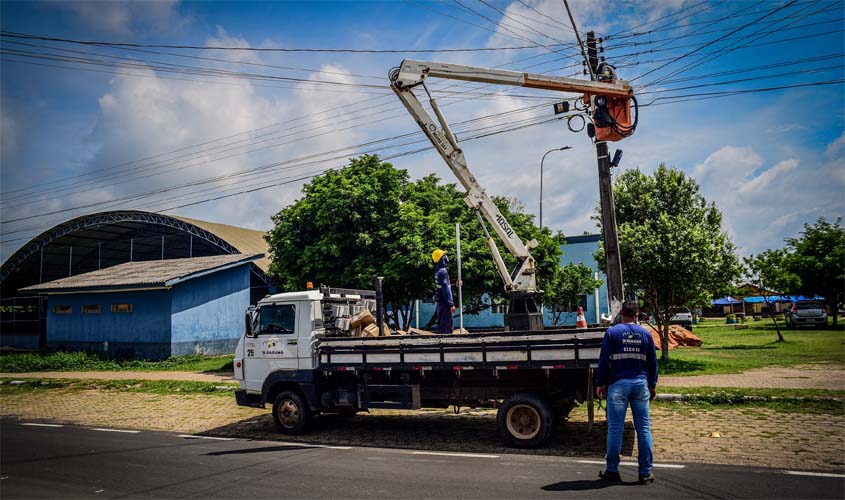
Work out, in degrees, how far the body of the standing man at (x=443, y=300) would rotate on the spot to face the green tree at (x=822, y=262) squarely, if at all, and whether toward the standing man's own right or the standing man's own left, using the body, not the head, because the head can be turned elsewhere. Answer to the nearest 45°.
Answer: approximately 45° to the standing man's own left

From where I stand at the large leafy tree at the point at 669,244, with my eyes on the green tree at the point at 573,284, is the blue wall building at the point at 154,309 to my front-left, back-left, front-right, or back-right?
front-left

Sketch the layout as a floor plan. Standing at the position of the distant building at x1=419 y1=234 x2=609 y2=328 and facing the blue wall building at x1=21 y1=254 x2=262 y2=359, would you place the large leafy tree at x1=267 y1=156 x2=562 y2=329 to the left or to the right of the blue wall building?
left

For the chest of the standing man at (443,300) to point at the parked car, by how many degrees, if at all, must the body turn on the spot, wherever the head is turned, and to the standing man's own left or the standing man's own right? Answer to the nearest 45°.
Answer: approximately 45° to the standing man's own left

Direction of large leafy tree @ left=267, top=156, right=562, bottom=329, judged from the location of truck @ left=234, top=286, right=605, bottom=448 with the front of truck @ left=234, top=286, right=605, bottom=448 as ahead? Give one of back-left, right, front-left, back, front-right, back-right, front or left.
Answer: right

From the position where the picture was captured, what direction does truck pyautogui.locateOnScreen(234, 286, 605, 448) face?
facing to the left of the viewer

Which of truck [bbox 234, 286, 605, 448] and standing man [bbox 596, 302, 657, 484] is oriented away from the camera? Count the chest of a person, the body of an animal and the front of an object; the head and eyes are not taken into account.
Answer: the standing man

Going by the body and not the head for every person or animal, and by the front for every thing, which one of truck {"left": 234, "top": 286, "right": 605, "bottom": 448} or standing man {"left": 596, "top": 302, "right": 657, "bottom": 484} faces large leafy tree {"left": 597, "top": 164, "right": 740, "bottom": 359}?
the standing man

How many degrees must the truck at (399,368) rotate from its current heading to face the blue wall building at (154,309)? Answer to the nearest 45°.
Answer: approximately 45° to its right

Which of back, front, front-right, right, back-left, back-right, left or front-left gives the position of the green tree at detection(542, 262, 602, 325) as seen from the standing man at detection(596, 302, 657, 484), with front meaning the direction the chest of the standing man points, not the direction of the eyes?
front

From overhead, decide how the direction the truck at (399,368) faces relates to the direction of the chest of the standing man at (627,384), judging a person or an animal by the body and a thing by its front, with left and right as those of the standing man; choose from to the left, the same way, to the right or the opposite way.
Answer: to the left

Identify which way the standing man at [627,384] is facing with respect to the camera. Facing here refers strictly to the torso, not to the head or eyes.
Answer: away from the camera

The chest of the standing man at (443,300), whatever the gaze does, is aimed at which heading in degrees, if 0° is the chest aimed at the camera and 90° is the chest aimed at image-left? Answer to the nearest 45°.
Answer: approximately 270°

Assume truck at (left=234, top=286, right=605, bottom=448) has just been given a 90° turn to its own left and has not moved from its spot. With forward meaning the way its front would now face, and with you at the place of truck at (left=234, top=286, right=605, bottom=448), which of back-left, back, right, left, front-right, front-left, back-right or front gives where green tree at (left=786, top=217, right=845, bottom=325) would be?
back-left

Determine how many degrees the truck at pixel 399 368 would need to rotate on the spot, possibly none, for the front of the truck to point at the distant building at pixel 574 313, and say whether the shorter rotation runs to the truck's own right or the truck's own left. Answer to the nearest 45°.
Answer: approximately 90° to the truck's own right

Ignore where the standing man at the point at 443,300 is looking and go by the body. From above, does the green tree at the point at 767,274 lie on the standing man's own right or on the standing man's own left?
on the standing man's own left
